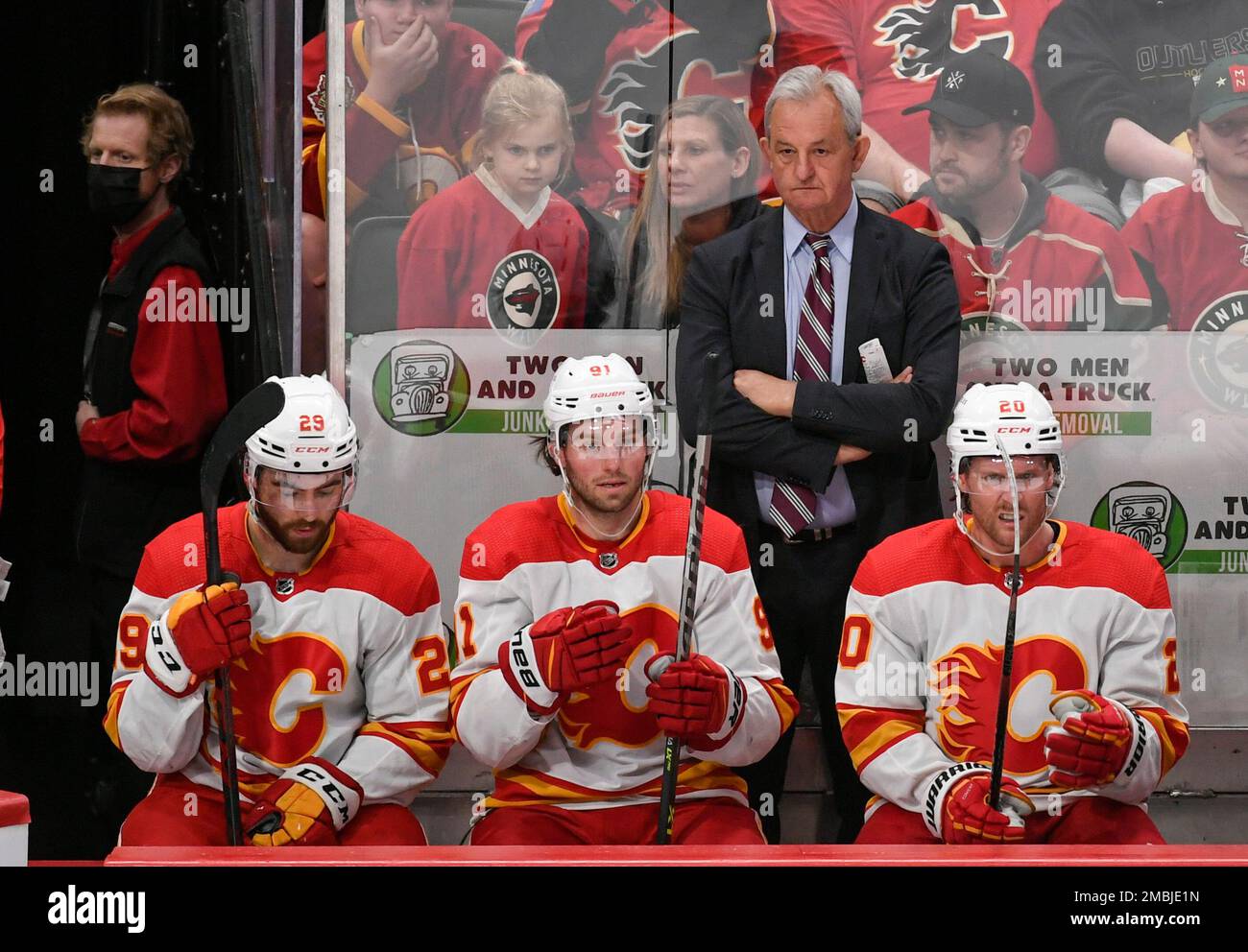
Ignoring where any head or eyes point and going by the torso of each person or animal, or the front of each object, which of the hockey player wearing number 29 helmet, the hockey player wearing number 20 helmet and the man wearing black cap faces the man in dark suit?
the man wearing black cap

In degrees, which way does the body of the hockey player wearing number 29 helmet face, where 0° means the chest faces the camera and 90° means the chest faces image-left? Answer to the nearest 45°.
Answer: approximately 0°

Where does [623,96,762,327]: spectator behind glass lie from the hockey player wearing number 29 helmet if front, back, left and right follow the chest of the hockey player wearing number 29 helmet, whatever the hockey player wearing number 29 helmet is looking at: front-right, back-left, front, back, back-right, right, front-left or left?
back-left

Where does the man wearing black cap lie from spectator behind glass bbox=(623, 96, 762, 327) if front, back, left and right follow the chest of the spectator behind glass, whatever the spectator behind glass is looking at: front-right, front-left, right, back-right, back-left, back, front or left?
back-left

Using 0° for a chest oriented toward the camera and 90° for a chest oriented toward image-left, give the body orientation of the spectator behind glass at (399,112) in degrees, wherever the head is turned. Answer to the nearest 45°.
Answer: approximately 0°

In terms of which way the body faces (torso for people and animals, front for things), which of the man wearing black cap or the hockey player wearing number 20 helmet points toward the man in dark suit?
the man wearing black cap

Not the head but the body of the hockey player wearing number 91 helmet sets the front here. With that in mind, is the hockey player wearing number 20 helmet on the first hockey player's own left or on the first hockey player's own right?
on the first hockey player's own left

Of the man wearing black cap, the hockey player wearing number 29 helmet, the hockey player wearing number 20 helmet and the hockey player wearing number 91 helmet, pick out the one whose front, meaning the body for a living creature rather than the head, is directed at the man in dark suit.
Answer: the man wearing black cap
